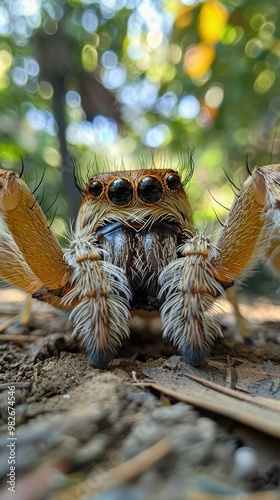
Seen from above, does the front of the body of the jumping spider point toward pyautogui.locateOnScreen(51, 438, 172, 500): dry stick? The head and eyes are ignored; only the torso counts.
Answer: yes

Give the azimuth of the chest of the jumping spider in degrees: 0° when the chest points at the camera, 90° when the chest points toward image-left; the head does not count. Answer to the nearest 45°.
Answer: approximately 0°

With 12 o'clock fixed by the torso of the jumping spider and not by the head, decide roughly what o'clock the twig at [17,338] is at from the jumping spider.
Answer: The twig is roughly at 4 o'clock from the jumping spider.

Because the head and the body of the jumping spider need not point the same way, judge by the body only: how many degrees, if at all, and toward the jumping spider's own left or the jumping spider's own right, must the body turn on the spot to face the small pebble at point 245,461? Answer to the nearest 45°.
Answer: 0° — it already faces it

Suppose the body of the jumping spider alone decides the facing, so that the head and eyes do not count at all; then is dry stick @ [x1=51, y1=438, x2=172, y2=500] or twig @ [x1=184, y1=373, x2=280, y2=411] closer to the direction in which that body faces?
the dry stick
